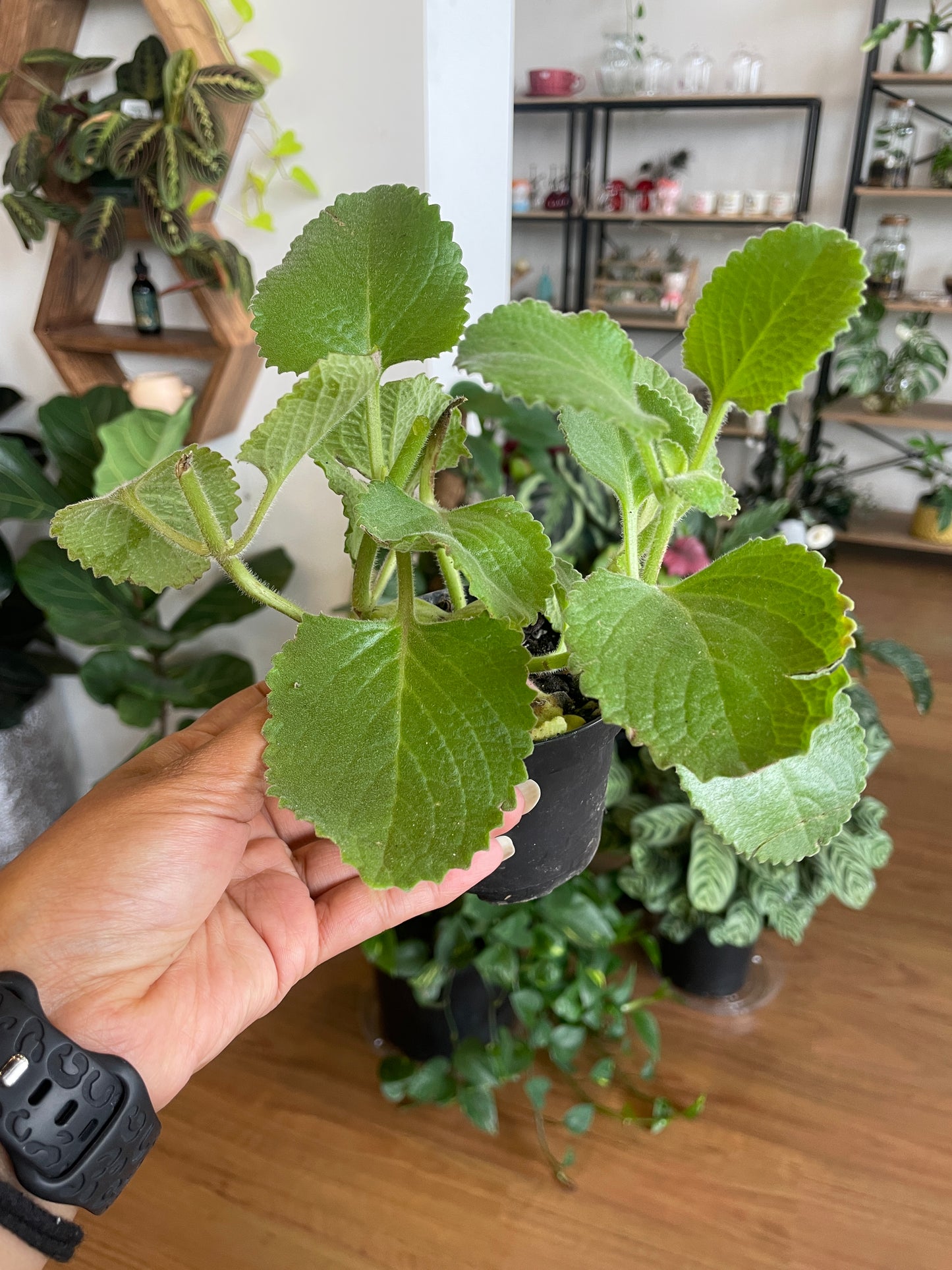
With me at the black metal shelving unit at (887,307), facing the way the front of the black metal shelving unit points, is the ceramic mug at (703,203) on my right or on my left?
on my right

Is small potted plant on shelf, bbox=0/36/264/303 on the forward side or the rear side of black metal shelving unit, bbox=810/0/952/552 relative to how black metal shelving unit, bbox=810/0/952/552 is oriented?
on the forward side

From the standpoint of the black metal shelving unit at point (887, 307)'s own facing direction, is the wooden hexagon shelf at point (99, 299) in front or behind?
in front

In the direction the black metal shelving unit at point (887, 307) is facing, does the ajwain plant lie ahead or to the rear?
ahead

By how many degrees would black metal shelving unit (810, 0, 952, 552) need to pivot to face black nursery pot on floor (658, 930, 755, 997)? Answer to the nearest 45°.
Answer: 0° — it already faces it
